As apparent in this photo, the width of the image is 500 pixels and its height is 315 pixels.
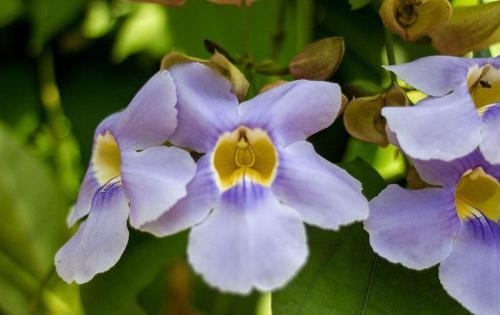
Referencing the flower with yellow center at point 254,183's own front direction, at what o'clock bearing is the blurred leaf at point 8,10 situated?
The blurred leaf is roughly at 5 o'clock from the flower with yellow center.

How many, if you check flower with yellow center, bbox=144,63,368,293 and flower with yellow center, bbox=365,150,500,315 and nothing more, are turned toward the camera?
2

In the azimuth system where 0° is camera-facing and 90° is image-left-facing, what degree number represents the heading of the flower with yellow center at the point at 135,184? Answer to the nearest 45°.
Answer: approximately 45°

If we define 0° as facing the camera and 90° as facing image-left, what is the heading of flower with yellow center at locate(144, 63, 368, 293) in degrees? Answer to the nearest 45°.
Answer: approximately 0°
